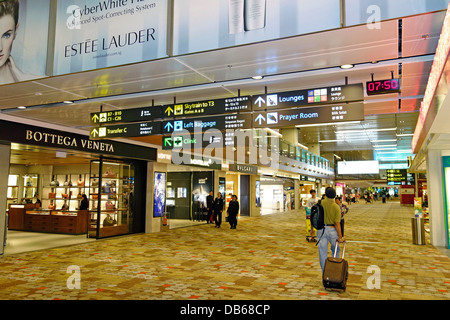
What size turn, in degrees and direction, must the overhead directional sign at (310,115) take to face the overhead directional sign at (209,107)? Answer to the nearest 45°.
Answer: approximately 90° to its right

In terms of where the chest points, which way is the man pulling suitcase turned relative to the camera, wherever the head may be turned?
away from the camera

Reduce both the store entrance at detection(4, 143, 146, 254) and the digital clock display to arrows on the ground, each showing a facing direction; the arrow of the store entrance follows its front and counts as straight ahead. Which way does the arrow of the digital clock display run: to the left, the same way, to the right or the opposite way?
to the right

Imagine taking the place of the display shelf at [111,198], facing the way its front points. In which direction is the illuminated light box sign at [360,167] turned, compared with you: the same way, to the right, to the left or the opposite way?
to the right

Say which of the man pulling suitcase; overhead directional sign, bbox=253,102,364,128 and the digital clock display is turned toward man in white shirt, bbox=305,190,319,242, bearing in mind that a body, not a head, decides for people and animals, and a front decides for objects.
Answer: the man pulling suitcase

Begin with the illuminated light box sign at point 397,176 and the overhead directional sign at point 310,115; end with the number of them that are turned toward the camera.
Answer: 2

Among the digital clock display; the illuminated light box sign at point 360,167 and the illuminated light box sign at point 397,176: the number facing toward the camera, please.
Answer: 3

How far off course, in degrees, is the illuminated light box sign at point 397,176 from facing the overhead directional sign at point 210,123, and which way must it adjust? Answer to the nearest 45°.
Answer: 0° — it already faces it

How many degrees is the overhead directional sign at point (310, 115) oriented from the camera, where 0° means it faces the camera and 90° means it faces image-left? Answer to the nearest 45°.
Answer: approximately 0°

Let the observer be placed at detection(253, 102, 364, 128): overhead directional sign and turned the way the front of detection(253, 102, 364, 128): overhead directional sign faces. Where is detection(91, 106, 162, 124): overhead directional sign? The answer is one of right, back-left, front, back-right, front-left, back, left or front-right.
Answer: right

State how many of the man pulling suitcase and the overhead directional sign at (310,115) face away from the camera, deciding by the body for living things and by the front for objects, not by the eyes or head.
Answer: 1

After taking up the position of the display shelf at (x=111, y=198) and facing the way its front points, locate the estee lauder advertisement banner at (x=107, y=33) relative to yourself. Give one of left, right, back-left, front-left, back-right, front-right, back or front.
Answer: front-right

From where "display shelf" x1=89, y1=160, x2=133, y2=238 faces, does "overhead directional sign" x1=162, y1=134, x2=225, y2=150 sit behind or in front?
in front

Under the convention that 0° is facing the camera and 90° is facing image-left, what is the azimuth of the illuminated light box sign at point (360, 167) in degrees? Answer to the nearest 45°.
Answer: approximately 0°

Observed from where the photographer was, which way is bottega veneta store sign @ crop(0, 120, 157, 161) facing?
facing the viewer and to the right of the viewer
